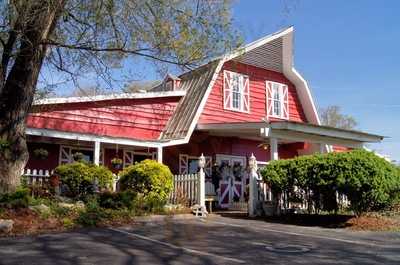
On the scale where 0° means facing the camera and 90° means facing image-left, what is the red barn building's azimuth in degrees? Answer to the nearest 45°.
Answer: approximately 315°

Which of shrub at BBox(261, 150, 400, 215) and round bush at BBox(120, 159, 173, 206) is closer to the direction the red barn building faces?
the shrub

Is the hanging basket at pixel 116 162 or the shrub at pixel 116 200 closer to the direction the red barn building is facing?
the shrub

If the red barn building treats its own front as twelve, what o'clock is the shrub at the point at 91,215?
The shrub is roughly at 2 o'clock from the red barn building.

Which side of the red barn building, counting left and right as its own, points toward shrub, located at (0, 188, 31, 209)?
right

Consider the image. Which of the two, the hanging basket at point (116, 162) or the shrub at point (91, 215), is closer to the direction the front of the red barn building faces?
the shrub
